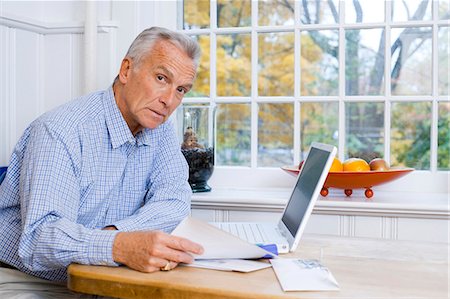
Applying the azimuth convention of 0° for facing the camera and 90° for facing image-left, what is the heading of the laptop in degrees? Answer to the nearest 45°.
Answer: approximately 90°

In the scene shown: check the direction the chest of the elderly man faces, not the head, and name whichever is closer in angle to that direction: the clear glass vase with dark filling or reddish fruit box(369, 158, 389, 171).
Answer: the reddish fruit

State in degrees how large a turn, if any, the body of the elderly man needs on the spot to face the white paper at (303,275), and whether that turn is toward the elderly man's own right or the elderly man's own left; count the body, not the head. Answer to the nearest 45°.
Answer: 0° — they already face it

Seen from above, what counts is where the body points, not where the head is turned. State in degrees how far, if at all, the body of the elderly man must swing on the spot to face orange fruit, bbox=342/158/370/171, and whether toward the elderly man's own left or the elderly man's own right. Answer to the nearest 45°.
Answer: approximately 45° to the elderly man's own left

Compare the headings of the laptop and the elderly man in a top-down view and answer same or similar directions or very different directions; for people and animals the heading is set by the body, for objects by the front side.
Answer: very different directions

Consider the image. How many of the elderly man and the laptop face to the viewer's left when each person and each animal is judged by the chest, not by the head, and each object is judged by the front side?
1

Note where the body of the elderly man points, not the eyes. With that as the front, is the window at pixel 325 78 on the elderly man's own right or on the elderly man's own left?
on the elderly man's own left

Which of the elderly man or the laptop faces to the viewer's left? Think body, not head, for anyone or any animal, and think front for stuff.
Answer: the laptop
